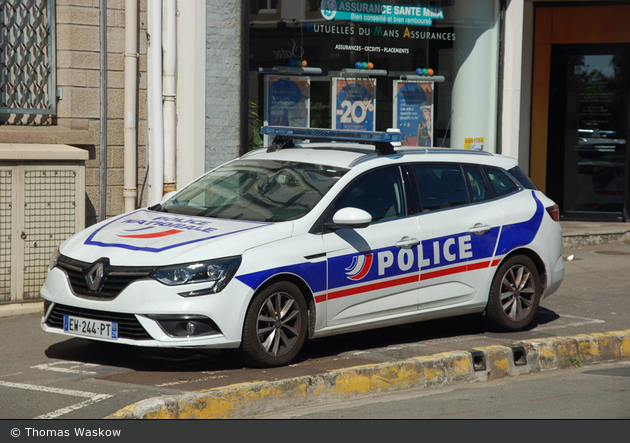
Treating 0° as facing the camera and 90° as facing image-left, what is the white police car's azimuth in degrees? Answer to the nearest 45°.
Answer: approximately 45°

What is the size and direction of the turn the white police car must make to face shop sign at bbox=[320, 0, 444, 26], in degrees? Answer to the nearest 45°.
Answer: approximately 135° to its right

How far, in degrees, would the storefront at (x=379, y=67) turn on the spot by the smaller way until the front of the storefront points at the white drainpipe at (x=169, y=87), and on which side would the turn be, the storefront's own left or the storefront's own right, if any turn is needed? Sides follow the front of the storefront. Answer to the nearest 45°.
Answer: approximately 45° to the storefront's own right

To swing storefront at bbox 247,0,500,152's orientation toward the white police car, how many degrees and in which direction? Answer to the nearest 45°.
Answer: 0° — it already faces it

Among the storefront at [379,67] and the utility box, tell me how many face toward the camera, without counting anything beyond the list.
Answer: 2

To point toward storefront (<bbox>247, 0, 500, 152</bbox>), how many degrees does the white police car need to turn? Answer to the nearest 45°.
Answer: approximately 135° to its right

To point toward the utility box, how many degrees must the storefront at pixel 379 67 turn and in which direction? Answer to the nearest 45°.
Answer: approximately 45° to its right

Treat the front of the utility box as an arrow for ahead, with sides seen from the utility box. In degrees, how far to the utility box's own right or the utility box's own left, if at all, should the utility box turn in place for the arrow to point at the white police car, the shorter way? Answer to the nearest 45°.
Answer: approximately 45° to the utility box's own left

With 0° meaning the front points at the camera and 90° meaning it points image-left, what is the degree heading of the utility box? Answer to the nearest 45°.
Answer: approximately 0°
